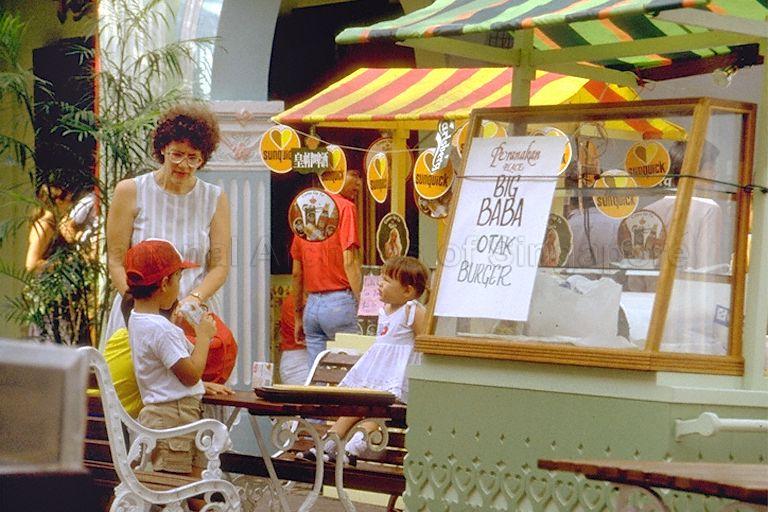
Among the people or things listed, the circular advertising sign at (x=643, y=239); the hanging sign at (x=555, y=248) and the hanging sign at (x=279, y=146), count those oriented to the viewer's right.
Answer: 0

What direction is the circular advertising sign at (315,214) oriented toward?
toward the camera

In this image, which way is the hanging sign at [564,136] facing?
toward the camera

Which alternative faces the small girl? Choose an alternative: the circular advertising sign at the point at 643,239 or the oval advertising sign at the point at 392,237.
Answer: the oval advertising sign at the point at 392,237

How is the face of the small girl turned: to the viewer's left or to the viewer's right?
to the viewer's left

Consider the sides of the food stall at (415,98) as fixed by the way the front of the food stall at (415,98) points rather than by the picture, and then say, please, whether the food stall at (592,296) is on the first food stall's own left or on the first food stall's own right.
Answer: on the first food stall's own left

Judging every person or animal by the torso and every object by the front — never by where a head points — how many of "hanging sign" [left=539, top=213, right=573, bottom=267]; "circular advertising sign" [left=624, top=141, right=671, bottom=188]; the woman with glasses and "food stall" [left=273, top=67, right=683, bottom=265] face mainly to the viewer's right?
0

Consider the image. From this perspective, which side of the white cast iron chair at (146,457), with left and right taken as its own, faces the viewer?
right
